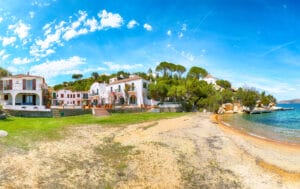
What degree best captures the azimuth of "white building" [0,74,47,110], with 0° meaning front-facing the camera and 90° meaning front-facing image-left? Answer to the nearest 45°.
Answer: approximately 0°

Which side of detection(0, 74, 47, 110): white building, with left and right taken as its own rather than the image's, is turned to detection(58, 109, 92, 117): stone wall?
left
